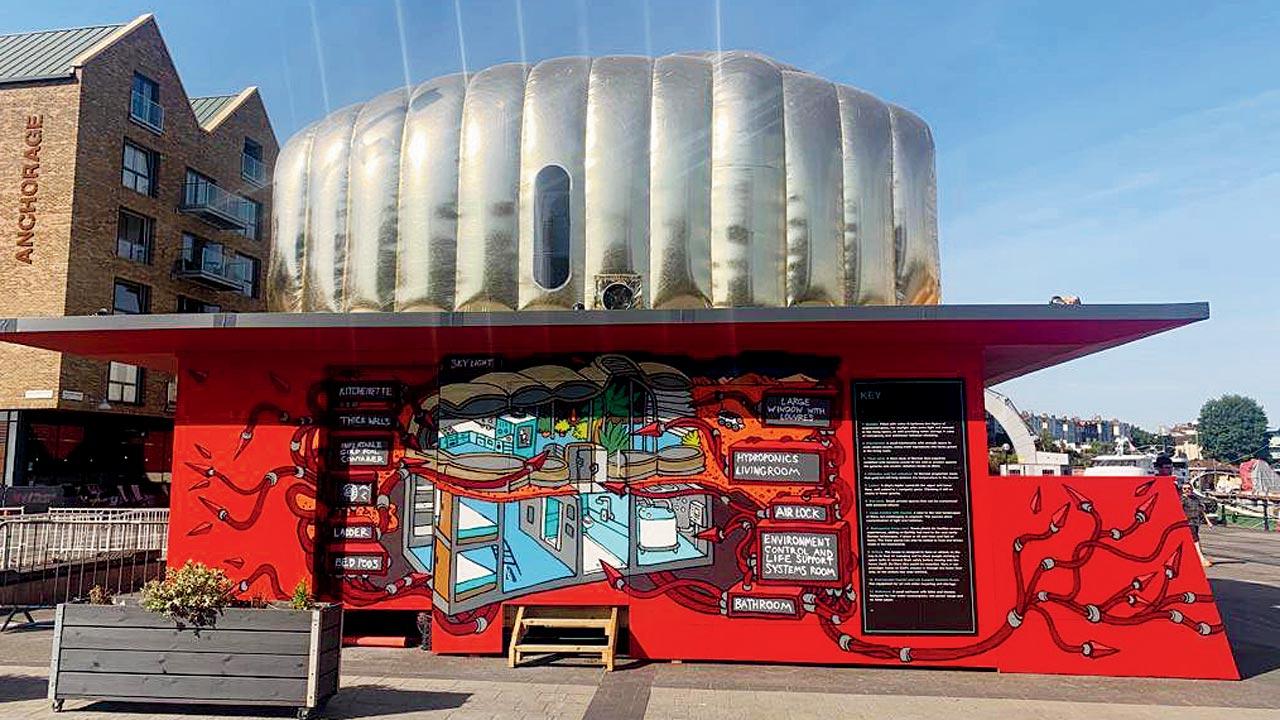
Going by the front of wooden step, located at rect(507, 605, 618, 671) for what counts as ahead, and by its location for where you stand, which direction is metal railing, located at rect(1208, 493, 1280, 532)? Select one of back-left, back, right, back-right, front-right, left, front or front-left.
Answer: back-left

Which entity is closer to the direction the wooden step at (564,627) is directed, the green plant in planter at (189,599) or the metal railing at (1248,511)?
the green plant in planter

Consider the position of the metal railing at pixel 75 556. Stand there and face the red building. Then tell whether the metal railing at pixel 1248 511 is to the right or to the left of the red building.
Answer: left

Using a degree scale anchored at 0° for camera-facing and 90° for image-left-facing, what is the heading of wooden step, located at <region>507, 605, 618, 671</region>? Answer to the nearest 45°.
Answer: approximately 0°

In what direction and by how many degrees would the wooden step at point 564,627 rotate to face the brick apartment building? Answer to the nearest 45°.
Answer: approximately 135° to its right

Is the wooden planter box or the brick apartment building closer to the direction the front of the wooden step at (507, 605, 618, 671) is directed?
the wooden planter box

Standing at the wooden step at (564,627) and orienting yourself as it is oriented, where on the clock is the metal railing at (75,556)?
The metal railing is roughly at 4 o'clock from the wooden step.

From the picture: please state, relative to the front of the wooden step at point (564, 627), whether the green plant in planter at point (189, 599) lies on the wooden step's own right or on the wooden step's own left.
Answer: on the wooden step's own right

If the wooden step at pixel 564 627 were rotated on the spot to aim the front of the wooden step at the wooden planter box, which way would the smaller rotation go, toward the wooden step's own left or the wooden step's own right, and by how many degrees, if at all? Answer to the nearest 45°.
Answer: approximately 45° to the wooden step's own right
